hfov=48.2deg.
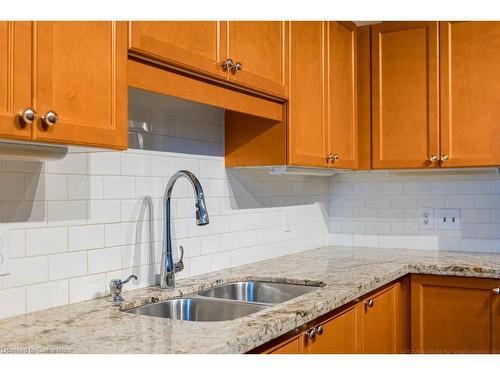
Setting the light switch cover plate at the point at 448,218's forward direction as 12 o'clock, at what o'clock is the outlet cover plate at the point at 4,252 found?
the outlet cover plate at the point at 4,252 is roughly at 1 o'clock from the light switch cover plate at the point at 448,218.

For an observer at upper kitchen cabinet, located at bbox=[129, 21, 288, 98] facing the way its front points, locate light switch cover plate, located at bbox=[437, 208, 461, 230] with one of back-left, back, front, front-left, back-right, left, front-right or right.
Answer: left

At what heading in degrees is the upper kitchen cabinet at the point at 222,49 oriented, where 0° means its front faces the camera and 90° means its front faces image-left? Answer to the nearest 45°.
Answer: approximately 315°

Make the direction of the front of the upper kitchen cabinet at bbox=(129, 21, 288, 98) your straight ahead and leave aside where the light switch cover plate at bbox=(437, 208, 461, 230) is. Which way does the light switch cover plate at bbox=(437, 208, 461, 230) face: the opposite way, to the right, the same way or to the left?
to the right

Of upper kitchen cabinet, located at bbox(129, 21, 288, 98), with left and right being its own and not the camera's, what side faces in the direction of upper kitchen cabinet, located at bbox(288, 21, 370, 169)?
left

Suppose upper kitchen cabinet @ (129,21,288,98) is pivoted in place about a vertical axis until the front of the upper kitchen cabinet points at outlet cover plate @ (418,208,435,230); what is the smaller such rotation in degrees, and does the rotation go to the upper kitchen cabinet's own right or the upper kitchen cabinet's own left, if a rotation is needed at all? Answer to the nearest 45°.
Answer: approximately 90° to the upper kitchen cabinet's own left

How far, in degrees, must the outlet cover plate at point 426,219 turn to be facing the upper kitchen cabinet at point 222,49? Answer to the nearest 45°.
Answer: approximately 45° to its right

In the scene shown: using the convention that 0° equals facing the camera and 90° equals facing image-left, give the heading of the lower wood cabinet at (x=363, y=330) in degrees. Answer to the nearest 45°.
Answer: approximately 315°

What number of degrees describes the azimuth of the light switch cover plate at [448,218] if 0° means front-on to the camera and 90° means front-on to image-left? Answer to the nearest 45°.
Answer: approximately 0°

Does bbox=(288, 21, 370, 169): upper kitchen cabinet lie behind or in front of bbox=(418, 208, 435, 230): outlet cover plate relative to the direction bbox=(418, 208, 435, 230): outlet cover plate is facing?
in front

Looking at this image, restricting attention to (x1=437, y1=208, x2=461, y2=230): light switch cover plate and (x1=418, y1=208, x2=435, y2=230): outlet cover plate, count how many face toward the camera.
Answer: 2
